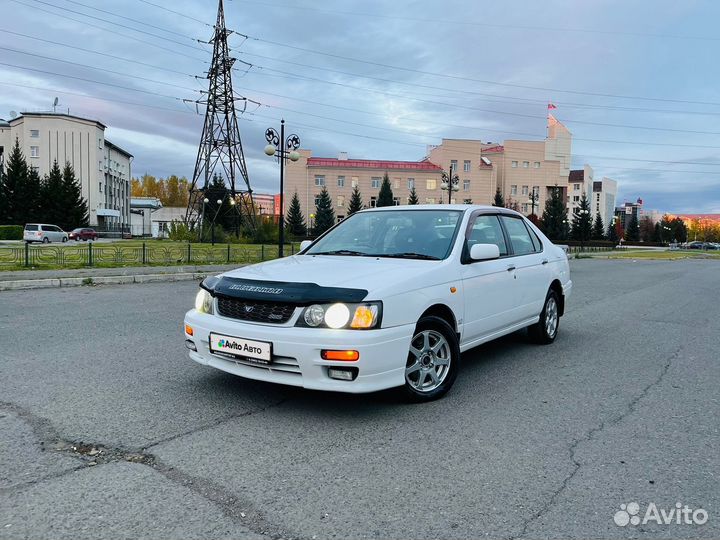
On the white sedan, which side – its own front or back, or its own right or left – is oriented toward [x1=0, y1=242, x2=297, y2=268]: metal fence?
right

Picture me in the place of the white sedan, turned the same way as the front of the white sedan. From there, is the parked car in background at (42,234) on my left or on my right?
on my right

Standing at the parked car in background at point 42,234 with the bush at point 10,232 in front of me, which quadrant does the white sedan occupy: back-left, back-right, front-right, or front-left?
back-left

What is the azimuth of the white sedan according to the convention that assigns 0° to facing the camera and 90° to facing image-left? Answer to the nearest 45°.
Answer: approximately 45°
